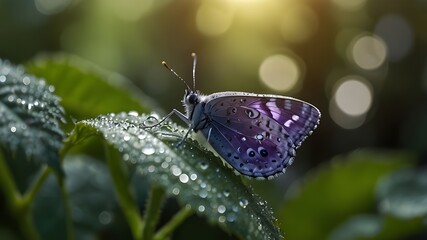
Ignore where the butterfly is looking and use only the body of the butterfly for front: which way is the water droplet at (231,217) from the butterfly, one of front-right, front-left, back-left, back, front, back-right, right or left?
left

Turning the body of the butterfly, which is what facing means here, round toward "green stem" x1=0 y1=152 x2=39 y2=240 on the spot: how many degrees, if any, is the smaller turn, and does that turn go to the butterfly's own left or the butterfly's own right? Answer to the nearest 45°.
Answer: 0° — it already faces it

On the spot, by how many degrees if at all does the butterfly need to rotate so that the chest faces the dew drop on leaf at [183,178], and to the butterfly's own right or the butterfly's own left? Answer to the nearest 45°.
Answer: approximately 90° to the butterfly's own left

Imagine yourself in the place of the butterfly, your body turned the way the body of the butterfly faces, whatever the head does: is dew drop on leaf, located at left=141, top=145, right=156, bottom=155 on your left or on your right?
on your left

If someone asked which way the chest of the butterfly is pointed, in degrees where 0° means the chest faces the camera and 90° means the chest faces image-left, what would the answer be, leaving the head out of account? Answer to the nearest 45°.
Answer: approximately 90°

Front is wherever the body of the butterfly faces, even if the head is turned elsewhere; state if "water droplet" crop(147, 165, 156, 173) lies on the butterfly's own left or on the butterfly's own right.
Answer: on the butterfly's own left

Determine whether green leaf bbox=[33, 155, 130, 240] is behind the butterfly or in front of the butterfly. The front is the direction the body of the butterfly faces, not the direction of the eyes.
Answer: in front

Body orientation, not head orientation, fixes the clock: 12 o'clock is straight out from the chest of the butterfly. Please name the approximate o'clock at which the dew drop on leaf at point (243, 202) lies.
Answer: The dew drop on leaf is roughly at 9 o'clock from the butterfly.

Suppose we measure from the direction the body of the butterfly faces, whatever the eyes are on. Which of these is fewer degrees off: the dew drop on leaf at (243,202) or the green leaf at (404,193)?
the dew drop on leaf

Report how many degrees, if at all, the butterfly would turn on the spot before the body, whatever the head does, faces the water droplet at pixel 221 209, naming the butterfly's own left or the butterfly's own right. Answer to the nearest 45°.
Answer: approximately 90° to the butterfly's own left
